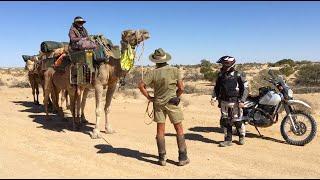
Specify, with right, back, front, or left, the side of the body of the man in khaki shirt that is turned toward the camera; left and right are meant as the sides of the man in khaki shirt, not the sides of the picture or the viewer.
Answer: back

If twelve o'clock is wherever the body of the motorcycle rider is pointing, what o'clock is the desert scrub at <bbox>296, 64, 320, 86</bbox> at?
The desert scrub is roughly at 5 o'clock from the motorcycle rider.

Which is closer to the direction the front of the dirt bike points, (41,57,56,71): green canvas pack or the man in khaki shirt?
the man in khaki shirt

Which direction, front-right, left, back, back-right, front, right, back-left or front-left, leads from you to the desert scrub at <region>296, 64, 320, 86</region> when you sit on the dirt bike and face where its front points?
back-left

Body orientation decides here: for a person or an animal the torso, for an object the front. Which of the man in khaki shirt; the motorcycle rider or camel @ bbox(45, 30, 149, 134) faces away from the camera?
the man in khaki shirt

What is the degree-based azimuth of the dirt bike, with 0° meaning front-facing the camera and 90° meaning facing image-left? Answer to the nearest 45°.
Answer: approximately 315°

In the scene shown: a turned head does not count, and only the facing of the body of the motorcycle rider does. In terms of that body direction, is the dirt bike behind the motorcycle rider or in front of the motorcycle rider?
behind

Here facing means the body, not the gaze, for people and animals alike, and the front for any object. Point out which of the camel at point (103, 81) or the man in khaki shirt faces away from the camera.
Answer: the man in khaki shirt

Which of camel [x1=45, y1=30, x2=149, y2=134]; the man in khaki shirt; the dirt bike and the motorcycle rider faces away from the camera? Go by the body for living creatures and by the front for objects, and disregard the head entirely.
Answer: the man in khaki shirt

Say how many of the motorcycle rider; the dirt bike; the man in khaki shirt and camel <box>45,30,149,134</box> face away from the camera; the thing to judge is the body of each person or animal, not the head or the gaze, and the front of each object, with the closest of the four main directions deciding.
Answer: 1

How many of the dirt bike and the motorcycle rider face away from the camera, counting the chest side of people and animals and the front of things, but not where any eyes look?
0

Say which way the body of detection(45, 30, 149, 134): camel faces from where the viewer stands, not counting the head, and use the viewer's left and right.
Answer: facing the viewer and to the right of the viewer
